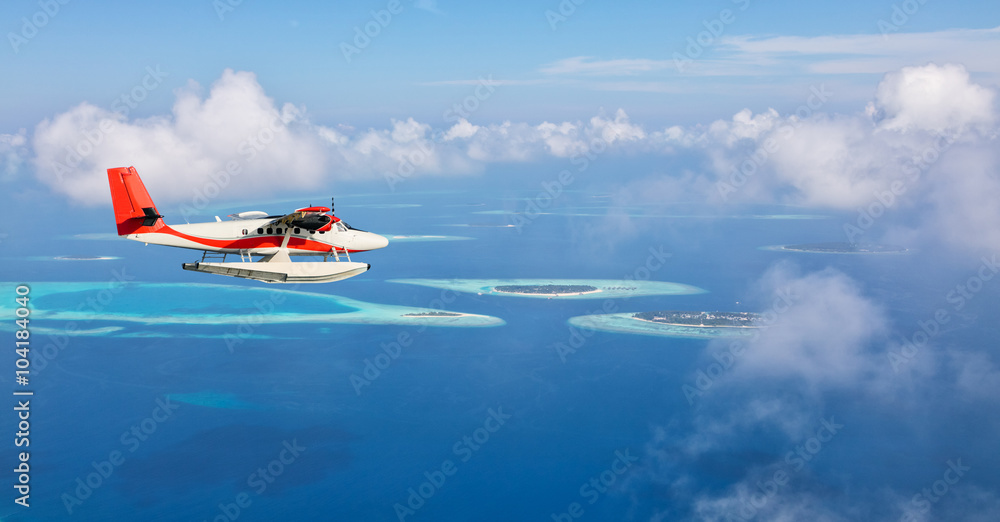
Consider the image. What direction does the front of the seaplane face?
to the viewer's right
